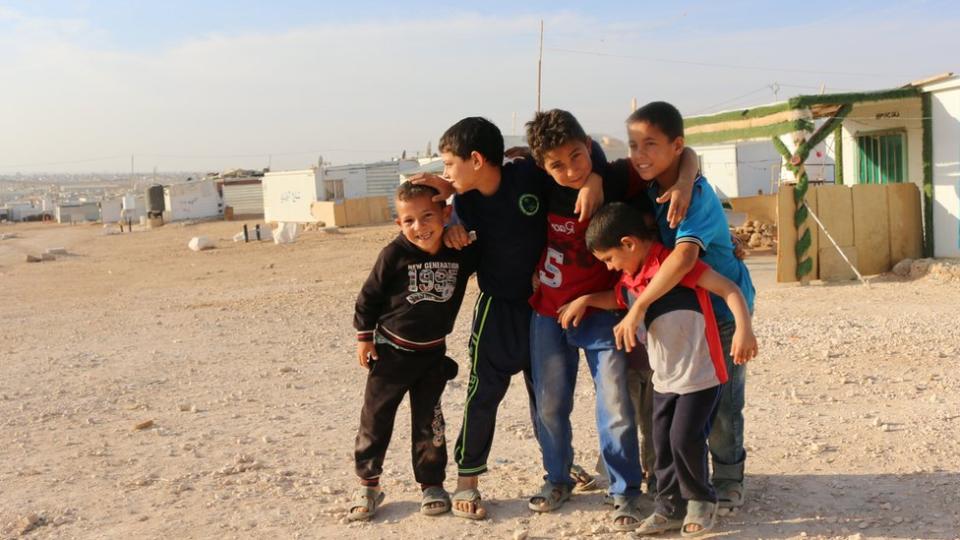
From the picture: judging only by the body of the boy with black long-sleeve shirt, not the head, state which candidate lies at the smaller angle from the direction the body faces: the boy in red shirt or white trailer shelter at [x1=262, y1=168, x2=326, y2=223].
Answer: the boy in red shirt

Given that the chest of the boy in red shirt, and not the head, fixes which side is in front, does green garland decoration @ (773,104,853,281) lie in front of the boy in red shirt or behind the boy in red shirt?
behind

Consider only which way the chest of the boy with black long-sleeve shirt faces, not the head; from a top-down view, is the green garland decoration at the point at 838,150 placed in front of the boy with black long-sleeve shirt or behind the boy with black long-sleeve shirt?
behind

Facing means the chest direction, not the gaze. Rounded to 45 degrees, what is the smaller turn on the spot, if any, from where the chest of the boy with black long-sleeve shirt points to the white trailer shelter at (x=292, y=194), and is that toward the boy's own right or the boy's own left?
approximately 180°

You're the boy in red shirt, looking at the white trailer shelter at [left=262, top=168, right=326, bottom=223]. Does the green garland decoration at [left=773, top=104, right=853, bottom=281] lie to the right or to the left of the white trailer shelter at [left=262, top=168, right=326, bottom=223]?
right

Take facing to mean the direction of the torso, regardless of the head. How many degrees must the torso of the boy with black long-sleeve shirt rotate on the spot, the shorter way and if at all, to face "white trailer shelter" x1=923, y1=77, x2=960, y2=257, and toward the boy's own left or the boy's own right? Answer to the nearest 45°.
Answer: approximately 135° to the boy's own left

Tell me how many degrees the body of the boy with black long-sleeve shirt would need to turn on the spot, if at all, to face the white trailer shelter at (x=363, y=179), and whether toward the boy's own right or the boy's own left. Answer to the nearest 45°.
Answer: approximately 180°
